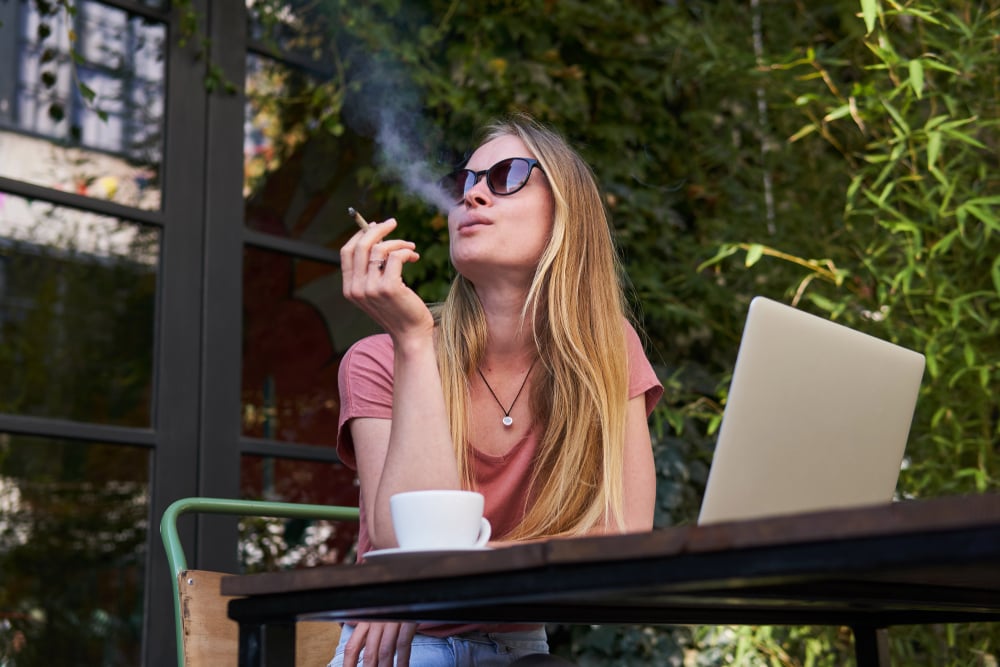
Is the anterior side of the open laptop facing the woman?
yes

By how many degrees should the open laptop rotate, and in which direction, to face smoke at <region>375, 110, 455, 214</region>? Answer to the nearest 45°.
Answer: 0° — it already faces it

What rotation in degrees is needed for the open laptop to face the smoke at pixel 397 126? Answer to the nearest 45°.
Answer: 0° — it already faces it

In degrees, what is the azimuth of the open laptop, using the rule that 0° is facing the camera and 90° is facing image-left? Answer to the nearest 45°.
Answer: approximately 135°
